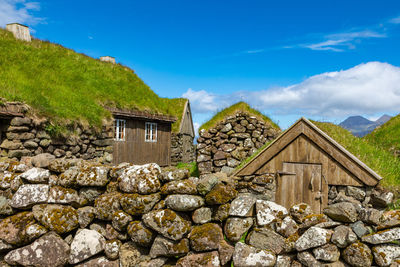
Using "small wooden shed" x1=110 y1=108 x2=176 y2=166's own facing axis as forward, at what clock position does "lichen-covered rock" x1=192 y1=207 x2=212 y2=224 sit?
The lichen-covered rock is roughly at 12 o'clock from the small wooden shed.

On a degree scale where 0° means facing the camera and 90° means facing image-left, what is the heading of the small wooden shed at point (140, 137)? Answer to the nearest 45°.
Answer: approximately 0°

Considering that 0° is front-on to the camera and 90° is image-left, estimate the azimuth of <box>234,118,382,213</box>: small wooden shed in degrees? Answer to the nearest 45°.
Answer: approximately 0°

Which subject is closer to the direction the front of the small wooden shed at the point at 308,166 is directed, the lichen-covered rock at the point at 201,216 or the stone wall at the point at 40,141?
the lichen-covered rock

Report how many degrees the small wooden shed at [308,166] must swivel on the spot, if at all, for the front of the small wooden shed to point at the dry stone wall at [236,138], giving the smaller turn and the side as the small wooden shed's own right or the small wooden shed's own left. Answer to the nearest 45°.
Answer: approximately 135° to the small wooden shed's own right

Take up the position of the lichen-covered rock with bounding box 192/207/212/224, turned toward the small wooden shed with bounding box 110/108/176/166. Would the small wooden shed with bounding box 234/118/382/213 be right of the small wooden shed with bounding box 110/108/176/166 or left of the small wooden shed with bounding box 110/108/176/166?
right

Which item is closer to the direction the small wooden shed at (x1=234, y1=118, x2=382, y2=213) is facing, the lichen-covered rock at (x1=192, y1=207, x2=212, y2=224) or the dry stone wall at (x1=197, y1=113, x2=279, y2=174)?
the lichen-covered rock

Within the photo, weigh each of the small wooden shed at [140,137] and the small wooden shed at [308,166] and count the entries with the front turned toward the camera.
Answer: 2

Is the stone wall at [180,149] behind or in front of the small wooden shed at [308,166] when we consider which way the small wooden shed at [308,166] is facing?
behind
